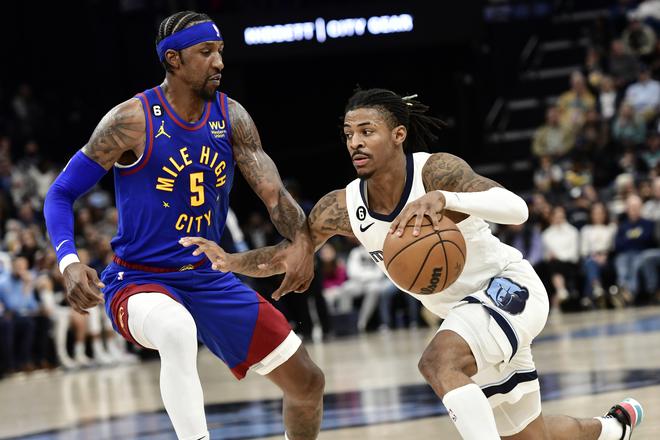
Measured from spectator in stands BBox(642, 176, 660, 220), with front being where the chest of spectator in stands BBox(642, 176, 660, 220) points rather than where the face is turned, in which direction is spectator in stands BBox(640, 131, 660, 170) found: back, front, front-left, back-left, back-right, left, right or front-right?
back

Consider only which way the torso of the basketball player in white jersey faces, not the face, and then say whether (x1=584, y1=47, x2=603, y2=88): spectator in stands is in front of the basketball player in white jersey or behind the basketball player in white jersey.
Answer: behind

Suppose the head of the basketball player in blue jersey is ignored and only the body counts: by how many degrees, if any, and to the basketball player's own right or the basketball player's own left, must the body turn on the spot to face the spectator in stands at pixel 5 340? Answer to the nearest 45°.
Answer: approximately 135° to the basketball player's own left

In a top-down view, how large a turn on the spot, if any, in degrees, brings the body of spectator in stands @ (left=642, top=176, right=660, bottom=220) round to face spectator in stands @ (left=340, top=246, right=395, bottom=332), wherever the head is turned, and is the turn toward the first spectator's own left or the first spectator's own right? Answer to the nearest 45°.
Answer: approximately 90° to the first spectator's own right

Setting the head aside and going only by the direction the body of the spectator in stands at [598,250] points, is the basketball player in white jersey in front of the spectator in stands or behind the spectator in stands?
in front

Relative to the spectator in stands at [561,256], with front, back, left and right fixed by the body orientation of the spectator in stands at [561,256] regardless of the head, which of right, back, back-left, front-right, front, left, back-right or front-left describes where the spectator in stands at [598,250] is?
left

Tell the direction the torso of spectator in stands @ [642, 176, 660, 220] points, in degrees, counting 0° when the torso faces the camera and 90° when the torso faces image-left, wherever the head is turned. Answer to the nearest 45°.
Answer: approximately 0°
